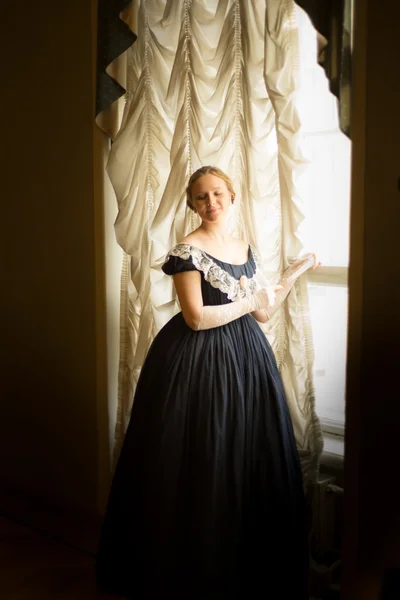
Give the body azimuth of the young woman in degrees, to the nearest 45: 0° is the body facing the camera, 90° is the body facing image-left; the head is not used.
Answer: approximately 315°
